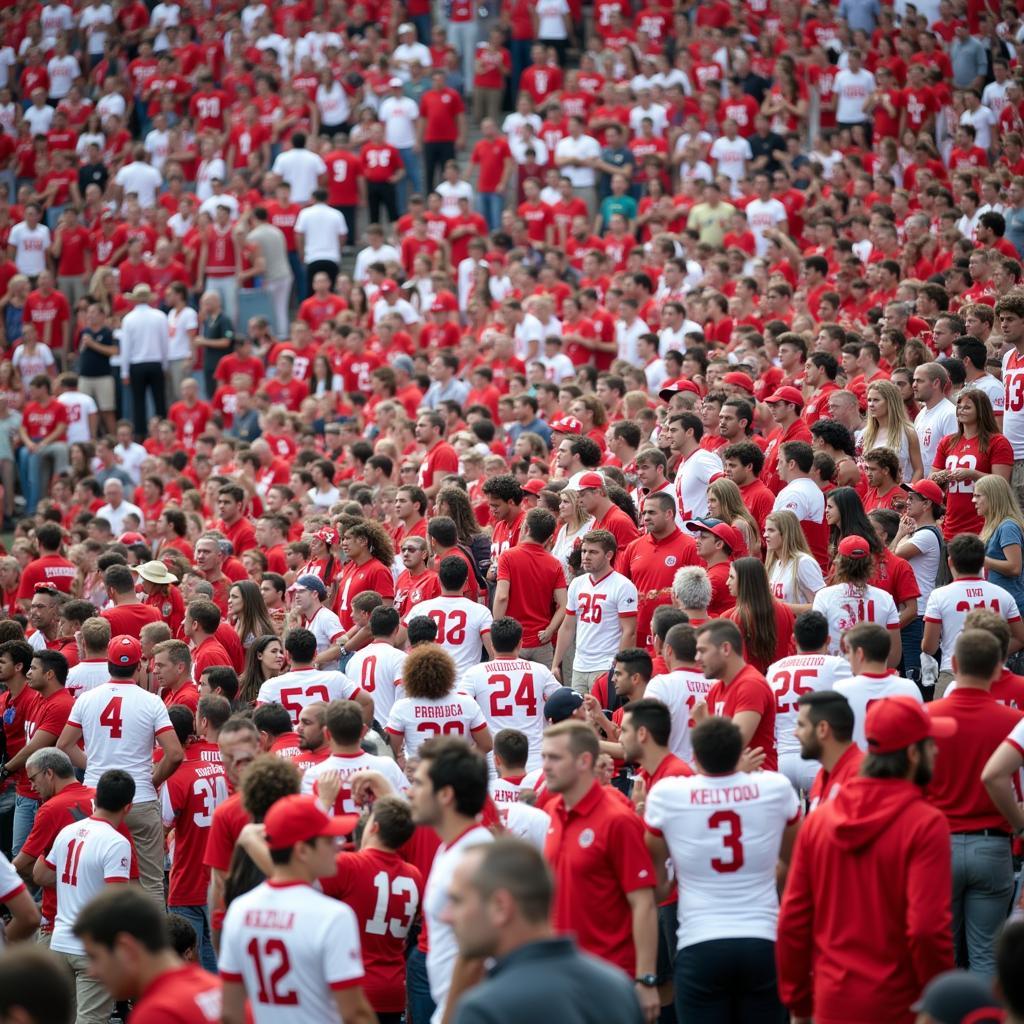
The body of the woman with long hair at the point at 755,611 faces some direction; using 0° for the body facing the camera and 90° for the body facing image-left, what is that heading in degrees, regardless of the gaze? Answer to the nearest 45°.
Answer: approximately 135°

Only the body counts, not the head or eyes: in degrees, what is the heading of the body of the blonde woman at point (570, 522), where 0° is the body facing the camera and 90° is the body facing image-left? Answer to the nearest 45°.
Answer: approximately 45°

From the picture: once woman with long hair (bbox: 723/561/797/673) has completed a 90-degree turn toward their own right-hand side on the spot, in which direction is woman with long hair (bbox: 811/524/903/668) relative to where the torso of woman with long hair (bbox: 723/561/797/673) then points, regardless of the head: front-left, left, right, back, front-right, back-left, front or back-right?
front

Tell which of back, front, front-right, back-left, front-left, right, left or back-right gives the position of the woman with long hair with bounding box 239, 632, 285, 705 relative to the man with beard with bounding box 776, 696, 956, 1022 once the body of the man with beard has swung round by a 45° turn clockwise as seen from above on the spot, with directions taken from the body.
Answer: back-left

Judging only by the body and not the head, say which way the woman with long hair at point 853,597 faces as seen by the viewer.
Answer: away from the camera

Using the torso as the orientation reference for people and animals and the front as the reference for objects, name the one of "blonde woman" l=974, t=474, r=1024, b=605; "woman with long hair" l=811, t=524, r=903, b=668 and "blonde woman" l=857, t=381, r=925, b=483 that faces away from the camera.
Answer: the woman with long hair

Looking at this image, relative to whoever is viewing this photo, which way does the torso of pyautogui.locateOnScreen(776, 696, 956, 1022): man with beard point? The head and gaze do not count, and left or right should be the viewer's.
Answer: facing away from the viewer and to the right of the viewer

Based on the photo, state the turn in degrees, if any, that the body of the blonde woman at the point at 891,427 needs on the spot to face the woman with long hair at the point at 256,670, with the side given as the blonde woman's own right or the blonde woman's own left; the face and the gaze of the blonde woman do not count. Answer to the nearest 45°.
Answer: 0° — they already face them
